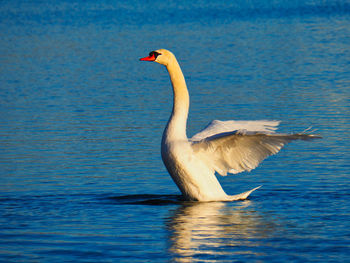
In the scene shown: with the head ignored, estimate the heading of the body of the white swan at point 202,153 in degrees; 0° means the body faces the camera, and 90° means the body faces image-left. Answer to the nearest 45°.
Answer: approximately 90°
